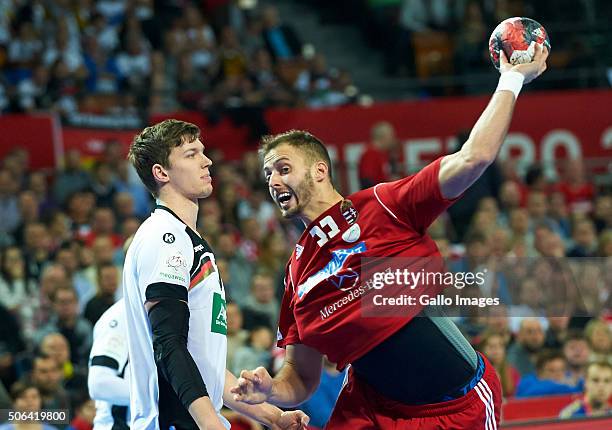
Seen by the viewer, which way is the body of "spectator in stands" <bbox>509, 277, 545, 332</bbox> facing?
toward the camera

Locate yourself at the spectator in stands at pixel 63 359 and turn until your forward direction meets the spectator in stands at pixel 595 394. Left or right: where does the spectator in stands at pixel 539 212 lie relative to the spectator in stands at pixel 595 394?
left

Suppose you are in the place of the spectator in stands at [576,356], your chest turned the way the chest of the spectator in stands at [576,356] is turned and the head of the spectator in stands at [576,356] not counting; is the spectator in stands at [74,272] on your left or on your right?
on your right

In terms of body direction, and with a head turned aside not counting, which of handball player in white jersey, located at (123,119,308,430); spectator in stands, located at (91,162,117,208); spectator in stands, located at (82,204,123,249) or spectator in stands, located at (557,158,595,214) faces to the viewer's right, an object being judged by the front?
the handball player in white jersey

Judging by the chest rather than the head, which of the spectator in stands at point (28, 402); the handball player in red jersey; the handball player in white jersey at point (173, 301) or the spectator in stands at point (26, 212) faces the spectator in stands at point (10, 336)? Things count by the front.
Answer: the spectator in stands at point (26, 212)

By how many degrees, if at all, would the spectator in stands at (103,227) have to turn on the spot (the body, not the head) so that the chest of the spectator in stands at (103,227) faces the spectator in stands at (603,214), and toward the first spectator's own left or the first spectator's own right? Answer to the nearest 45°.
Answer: approximately 90° to the first spectator's own left

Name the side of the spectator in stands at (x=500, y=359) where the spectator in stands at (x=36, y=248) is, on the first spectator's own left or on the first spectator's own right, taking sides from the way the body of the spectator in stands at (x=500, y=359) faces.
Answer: on the first spectator's own right

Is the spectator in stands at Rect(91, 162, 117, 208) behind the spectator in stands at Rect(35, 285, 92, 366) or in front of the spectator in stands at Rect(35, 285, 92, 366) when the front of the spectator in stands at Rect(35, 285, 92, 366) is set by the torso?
behind

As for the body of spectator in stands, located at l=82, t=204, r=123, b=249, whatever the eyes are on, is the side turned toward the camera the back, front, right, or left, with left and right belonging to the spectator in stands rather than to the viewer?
front

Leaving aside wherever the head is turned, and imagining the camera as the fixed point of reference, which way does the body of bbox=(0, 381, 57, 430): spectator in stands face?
toward the camera

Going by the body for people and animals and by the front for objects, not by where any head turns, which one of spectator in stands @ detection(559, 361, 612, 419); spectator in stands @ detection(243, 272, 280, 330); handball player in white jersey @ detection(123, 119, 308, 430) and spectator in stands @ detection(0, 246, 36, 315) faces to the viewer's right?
the handball player in white jersey

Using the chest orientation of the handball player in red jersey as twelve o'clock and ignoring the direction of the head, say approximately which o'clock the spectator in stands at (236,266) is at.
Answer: The spectator in stands is roughly at 4 o'clock from the handball player in red jersey.

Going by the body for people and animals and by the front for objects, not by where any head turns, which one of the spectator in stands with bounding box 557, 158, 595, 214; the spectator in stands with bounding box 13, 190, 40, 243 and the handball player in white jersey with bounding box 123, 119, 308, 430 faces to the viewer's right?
the handball player in white jersey
